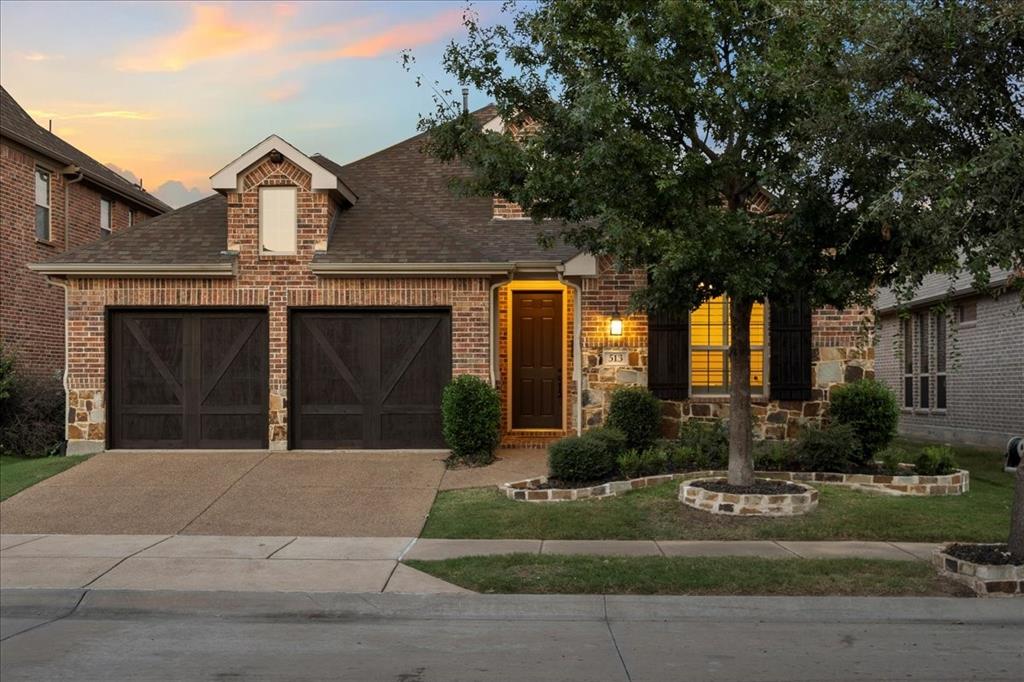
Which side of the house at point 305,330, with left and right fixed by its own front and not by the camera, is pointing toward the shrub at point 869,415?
left

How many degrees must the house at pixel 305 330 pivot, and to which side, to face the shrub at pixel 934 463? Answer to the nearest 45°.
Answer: approximately 90° to its left

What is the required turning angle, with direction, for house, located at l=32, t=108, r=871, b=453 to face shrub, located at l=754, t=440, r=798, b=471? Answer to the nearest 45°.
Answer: approximately 90° to its left

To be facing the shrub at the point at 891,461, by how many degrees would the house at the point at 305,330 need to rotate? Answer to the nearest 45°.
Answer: approximately 90° to its left

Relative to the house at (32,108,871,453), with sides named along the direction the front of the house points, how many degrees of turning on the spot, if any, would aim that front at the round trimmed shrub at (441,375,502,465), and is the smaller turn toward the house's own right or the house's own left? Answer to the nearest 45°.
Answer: approximately 45° to the house's own left

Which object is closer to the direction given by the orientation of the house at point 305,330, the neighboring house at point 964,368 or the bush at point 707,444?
the bush

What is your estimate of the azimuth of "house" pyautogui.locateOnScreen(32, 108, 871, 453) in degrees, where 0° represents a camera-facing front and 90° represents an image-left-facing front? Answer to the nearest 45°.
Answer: approximately 0°

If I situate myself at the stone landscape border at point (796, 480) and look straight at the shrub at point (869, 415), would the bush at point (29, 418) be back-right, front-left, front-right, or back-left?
back-left

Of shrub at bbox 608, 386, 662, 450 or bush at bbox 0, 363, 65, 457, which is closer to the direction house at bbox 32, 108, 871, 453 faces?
the shrub

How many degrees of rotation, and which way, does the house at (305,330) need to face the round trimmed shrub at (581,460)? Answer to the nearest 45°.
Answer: approximately 45° to its left

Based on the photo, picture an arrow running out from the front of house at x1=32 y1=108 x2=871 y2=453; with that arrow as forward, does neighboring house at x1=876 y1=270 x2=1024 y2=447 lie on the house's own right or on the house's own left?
on the house's own left

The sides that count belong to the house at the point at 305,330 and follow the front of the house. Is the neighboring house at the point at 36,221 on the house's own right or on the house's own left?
on the house's own right
